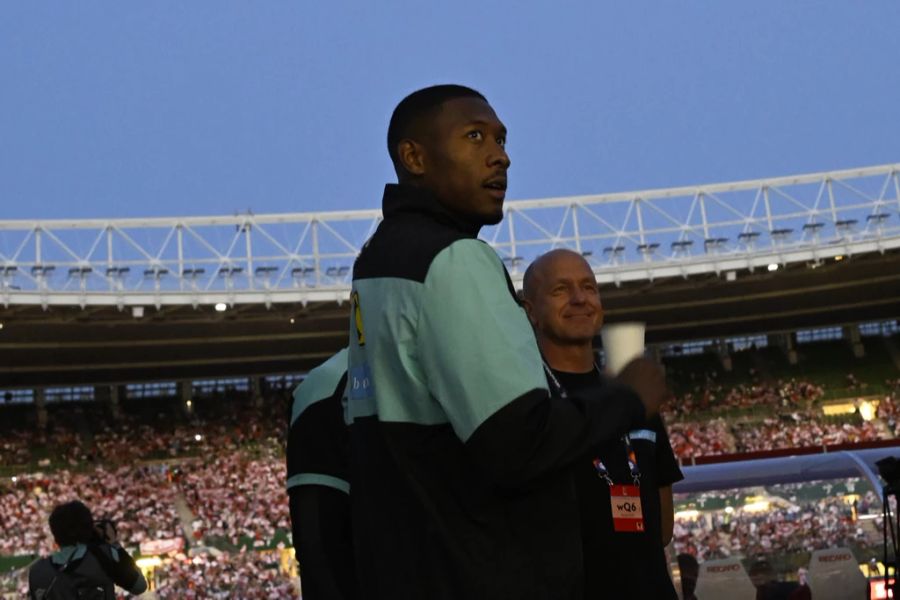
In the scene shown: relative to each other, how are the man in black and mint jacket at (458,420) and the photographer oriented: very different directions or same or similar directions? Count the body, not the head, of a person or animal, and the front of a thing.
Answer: same or similar directions

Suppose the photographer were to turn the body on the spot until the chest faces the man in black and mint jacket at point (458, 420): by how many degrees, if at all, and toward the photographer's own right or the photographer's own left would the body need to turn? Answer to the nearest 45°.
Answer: approximately 135° to the photographer's own right

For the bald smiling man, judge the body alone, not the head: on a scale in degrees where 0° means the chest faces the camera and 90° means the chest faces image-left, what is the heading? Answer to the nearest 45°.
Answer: approximately 315°

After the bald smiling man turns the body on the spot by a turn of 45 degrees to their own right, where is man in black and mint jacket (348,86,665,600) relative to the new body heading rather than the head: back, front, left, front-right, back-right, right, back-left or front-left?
front

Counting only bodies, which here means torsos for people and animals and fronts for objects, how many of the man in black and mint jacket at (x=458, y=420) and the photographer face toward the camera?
0

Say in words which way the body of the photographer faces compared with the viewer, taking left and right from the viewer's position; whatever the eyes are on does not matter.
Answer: facing away from the viewer and to the right of the viewer
